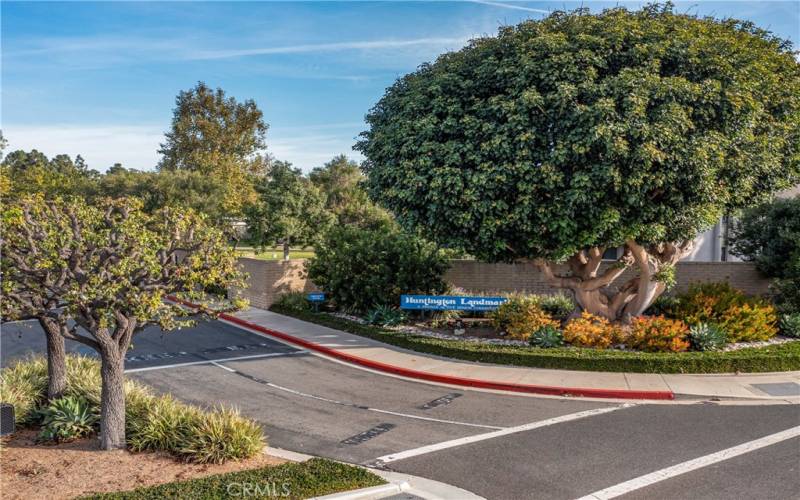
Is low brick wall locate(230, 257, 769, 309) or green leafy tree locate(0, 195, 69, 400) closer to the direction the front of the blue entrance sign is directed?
the green leafy tree

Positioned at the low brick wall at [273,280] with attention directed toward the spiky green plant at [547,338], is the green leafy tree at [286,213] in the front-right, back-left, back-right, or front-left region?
back-left

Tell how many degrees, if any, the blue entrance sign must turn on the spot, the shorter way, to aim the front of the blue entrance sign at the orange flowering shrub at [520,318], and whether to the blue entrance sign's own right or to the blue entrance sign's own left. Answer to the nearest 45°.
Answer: approximately 45° to the blue entrance sign's own left

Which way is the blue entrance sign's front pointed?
toward the camera

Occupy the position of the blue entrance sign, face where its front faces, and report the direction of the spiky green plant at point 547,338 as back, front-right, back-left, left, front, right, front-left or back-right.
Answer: front-left

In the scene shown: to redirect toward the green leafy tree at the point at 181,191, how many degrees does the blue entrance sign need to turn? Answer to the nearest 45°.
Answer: approximately 135° to its right

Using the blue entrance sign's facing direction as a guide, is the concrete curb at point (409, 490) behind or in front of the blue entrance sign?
in front

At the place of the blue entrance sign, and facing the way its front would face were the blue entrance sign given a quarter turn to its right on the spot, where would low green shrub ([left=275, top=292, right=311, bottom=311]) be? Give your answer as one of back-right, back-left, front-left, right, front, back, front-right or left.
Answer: front-right

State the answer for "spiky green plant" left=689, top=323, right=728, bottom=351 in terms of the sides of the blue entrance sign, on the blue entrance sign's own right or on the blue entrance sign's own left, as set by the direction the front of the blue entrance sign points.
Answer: on the blue entrance sign's own left

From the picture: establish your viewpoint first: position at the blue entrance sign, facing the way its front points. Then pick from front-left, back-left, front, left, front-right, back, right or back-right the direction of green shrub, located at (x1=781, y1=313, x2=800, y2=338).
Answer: left

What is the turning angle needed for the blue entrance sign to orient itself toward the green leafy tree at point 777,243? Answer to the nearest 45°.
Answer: approximately 90° to its left

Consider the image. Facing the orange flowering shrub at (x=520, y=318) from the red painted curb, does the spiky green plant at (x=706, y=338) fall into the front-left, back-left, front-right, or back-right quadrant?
front-right
